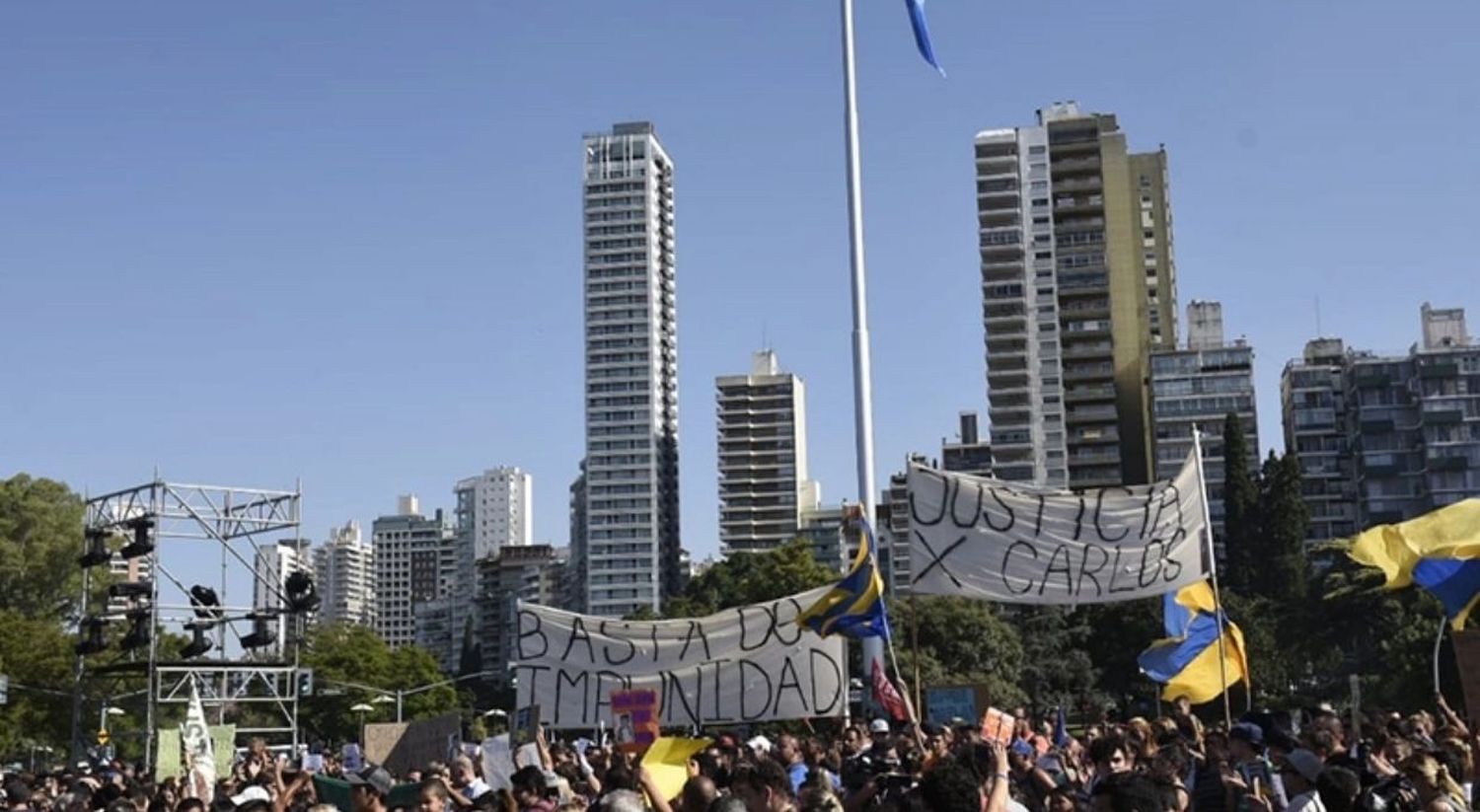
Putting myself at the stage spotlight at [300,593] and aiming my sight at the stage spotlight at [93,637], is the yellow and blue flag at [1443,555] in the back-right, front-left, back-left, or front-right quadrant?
back-left

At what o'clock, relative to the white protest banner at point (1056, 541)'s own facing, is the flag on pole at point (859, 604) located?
The flag on pole is roughly at 2 o'clock from the white protest banner.

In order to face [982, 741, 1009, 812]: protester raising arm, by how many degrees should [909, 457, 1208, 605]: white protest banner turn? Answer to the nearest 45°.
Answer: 0° — it already faces them

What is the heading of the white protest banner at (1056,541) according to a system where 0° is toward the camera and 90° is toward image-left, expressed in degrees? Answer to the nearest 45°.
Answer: approximately 0°

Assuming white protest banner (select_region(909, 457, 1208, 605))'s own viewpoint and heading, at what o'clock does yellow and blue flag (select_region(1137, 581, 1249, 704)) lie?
The yellow and blue flag is roughly at 8 o'clock from the white protest banner.

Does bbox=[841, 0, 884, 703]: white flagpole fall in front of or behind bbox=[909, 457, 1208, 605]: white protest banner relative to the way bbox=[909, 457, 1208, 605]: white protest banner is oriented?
behind

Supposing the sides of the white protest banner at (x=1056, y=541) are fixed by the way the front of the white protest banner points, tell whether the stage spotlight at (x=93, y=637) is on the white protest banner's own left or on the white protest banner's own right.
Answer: on the white protest banner's own right
